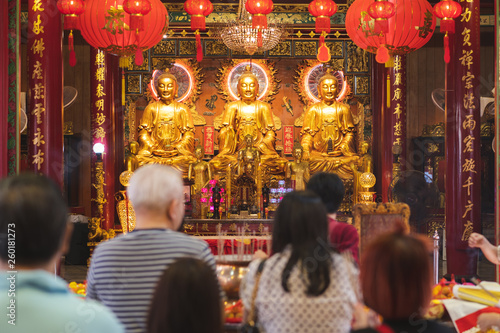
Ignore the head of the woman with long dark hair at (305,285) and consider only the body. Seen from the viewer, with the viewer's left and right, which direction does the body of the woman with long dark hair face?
facing away from the viewer

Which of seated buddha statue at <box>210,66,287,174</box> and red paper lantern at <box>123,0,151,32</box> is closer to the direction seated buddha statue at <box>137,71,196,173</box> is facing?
the red paper lantern

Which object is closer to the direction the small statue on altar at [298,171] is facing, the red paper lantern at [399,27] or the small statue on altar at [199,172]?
the red paper lantern

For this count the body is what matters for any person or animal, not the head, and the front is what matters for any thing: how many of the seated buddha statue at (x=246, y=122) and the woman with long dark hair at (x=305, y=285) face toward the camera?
1

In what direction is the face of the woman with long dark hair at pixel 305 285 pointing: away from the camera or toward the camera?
away from the camera

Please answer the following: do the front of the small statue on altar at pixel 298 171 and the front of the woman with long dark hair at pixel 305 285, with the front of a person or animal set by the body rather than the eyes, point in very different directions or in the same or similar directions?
very different directions

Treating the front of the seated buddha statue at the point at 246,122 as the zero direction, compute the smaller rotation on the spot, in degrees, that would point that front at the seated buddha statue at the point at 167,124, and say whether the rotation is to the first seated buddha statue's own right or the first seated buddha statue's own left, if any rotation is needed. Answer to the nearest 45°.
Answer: approximately 90° to the first seated buddha statue's own right

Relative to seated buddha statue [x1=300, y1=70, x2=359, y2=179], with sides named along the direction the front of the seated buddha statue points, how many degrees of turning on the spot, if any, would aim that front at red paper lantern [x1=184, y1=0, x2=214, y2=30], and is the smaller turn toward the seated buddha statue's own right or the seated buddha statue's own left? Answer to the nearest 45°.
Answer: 0° — it already faces it

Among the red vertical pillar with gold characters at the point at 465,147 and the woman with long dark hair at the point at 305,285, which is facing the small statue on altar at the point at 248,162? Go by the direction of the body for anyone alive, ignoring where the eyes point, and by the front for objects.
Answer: the woman with long dark hair

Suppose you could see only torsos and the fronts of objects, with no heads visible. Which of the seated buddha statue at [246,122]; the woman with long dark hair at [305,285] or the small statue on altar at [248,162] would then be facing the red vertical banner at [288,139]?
the woman with long dark hair

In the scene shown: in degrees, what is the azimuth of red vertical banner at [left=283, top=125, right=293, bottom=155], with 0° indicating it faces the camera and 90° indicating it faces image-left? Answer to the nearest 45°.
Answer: approximately 0°

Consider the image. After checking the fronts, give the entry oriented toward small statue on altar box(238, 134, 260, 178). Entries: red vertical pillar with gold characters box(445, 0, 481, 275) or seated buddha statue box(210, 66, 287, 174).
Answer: the seated buddha statue

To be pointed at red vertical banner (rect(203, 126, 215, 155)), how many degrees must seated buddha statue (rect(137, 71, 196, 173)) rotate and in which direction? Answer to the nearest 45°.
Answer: approximately 90° to its left

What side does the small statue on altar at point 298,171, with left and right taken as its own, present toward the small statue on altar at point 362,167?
left
